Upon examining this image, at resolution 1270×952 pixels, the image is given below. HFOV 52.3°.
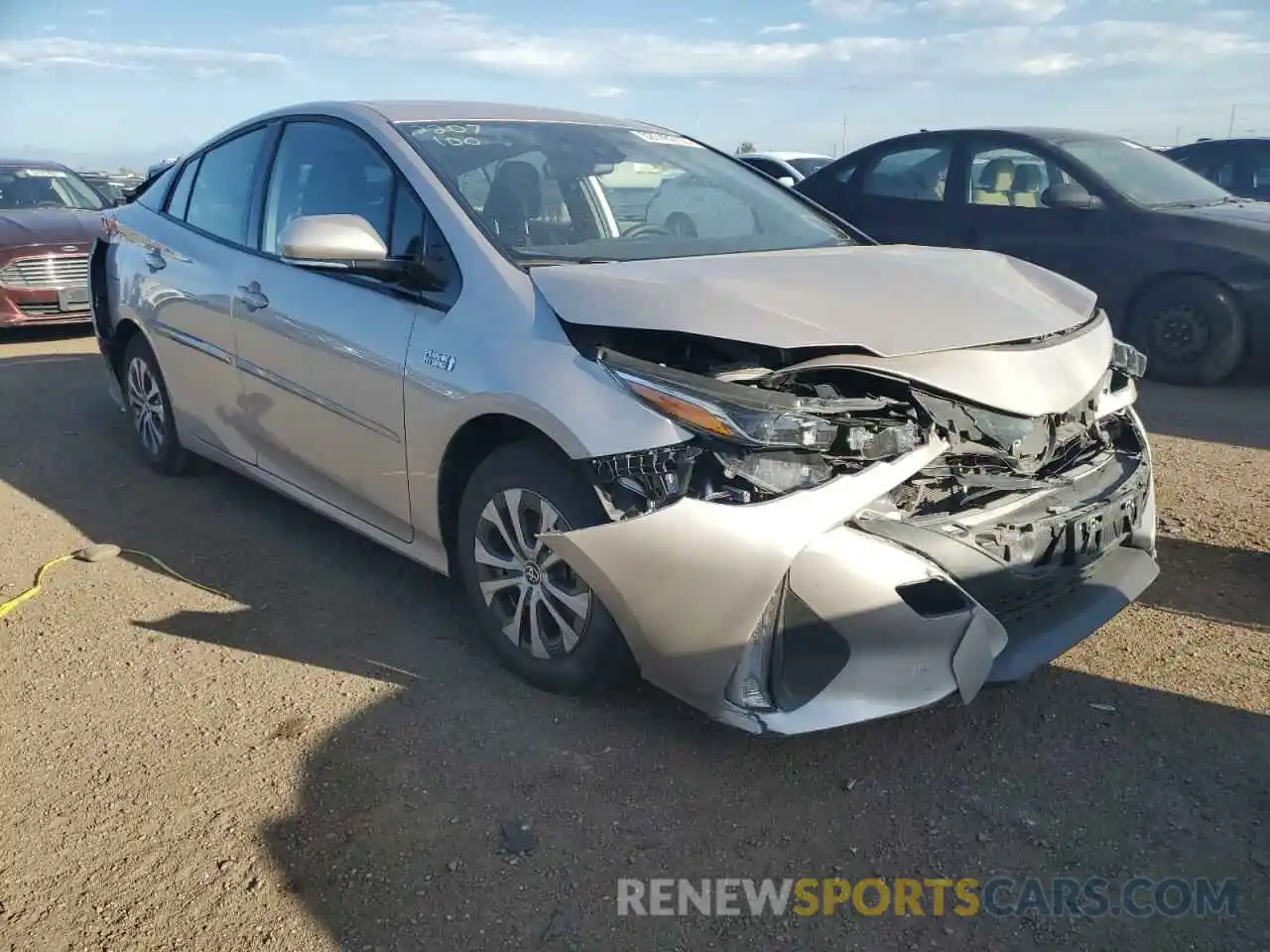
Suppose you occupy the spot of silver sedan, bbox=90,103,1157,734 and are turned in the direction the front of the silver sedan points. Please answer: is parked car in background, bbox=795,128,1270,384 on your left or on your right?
on your left

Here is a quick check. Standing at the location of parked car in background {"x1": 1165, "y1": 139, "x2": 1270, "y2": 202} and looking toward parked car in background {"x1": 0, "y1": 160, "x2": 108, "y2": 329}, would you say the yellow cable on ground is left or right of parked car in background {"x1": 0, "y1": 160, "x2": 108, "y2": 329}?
left

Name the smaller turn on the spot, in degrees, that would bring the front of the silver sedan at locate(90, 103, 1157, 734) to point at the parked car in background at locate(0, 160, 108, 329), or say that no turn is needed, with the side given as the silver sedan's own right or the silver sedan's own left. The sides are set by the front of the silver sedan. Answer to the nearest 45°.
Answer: approximately 180°

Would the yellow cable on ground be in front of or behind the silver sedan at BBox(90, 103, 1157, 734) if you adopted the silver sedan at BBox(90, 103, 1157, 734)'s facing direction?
behind

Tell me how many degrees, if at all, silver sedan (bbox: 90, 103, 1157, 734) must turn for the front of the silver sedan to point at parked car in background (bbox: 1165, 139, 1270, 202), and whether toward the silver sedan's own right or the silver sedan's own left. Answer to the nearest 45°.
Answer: approximately 90° to the silver sedan's own left

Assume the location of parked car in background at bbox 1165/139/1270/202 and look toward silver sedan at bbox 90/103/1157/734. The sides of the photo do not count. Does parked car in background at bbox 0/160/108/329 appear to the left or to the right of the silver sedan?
right

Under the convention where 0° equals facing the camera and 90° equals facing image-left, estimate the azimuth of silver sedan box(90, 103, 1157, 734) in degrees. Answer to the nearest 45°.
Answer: approximately 315°
